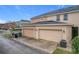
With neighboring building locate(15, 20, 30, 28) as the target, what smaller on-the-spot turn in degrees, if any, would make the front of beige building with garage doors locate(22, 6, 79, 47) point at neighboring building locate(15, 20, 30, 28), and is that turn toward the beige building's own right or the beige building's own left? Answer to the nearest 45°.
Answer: approximately 45° to the beige building's own right

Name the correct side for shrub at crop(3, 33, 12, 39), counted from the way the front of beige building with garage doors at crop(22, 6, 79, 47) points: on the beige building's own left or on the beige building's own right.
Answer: on the beige building's own right

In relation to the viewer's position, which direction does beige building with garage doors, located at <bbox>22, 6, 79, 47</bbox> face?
facing the viewer and to the left of the viewer

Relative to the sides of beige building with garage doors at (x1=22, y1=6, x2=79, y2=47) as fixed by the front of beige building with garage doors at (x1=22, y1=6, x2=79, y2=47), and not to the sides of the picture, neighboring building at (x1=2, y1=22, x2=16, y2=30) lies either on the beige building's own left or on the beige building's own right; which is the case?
on the beige building's own right

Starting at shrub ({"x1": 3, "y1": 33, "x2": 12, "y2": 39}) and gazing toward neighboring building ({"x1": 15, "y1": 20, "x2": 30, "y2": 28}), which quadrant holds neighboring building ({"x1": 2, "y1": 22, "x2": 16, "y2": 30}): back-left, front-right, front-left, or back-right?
front-left
